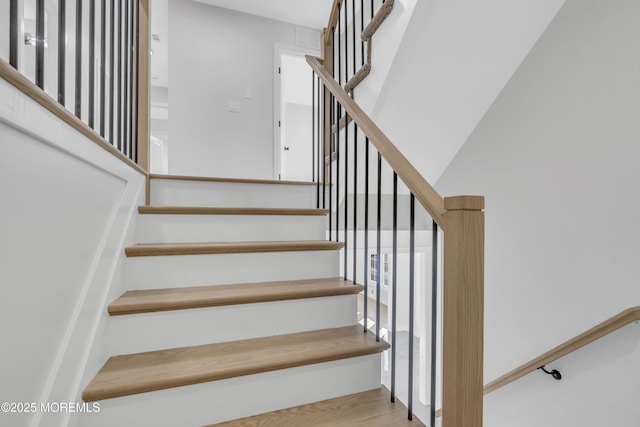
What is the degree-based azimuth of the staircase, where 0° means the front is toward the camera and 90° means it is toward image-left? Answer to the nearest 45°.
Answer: approximately 0°

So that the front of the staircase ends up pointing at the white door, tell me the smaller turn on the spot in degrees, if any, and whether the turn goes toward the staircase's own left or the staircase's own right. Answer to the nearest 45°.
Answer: approximately 180°
